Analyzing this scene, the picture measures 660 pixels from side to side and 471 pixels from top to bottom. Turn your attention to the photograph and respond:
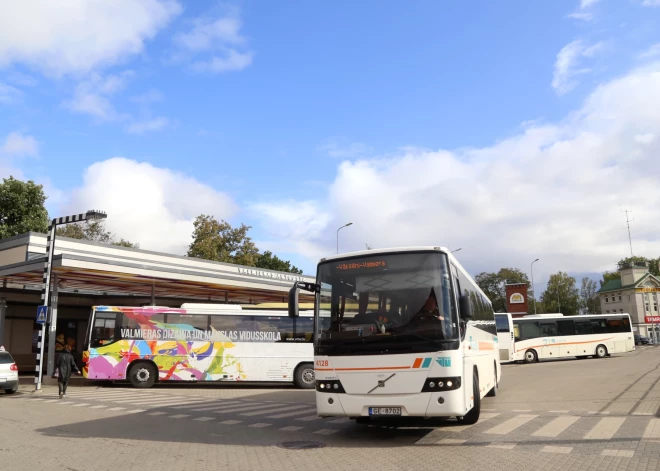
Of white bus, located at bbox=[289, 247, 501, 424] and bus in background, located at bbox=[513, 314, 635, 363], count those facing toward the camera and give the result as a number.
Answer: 1

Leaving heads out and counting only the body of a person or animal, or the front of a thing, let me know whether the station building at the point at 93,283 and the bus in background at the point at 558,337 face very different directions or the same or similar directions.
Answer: very different directions

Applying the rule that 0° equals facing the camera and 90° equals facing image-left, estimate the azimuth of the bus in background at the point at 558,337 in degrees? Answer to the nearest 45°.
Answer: approximately 90°

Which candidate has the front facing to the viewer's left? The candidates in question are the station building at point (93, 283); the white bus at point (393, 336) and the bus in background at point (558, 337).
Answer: the bus in background

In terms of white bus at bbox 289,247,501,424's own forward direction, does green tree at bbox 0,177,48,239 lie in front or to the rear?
to the rear

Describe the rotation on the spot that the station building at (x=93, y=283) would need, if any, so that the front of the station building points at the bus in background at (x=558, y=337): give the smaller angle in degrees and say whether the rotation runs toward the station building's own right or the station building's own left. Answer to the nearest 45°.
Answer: approximately 45° to the station building's own left

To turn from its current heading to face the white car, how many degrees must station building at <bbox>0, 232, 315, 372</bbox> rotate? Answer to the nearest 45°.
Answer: approximately 45° to its right

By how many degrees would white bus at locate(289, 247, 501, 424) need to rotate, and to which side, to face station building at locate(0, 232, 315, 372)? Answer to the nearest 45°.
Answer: approximately 135° to its right

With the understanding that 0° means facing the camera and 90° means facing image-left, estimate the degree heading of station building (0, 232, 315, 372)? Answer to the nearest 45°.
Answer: approximately 315°

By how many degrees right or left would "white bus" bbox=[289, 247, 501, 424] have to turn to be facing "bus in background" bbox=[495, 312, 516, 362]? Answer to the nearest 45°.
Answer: approximately 180°

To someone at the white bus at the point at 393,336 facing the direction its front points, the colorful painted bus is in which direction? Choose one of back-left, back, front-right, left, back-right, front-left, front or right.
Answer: back-right

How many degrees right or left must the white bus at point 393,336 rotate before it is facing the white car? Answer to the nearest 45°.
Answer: approximately 135° to its right
